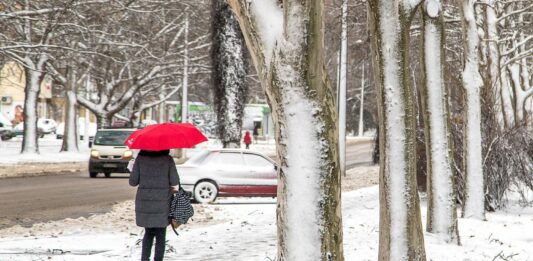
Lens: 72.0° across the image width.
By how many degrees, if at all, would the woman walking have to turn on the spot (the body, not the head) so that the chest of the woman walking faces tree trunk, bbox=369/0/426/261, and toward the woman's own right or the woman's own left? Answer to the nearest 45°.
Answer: approximately 90° to the woman's own right

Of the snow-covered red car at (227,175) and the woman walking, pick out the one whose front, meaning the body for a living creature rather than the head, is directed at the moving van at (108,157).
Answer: the woman walking

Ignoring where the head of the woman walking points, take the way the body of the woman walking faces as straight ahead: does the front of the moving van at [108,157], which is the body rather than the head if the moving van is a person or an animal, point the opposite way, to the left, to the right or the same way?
the opposite way

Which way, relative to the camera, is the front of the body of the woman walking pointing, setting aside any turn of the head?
away from the camera

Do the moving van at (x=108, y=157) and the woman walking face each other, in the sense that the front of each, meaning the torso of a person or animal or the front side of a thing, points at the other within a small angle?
yes

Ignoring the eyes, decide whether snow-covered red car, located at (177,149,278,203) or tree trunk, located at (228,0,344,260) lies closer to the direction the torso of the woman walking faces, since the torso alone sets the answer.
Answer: the snow-covered red car

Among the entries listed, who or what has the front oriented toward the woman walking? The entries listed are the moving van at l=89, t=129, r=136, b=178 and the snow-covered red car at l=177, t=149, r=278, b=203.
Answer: the moving van

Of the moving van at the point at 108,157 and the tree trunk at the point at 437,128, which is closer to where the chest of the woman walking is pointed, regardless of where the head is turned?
the moving van
